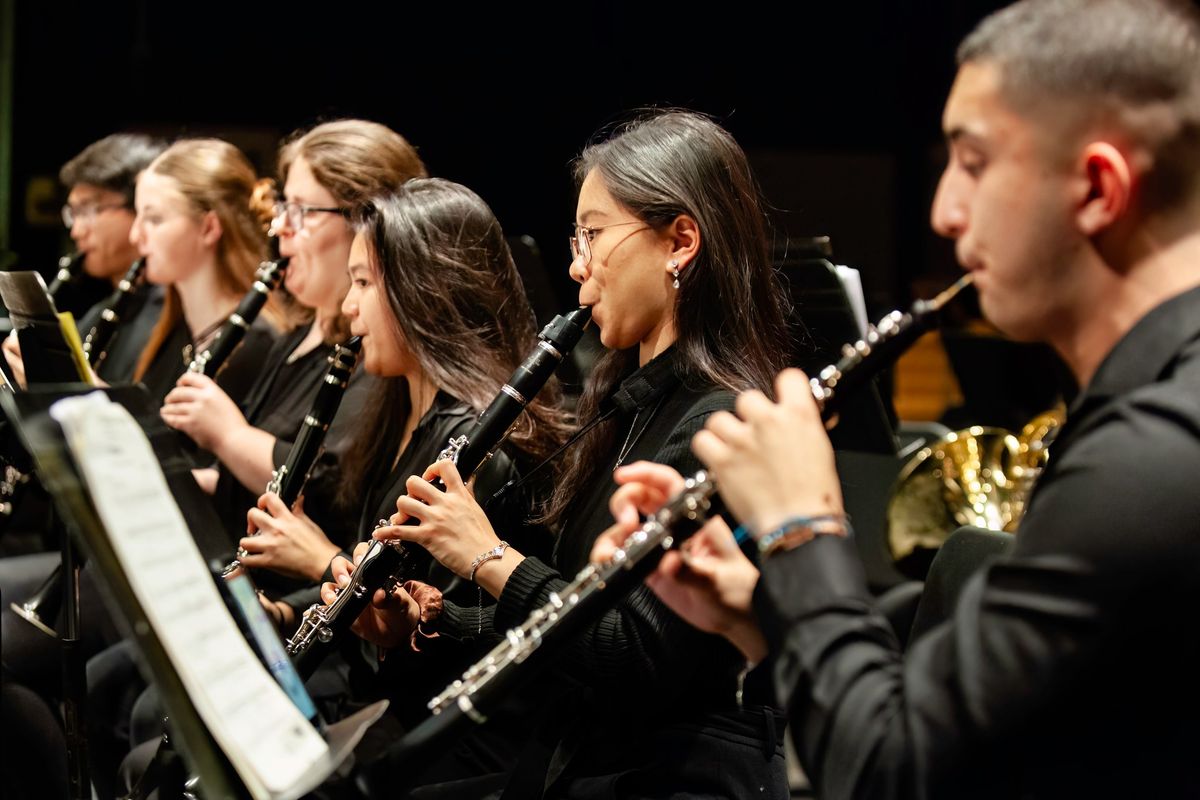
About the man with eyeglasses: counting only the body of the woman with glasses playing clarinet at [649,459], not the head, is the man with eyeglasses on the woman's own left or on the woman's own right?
on the woman's own right

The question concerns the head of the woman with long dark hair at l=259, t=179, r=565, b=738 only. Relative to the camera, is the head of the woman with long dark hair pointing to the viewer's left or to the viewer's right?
to the viewer's left

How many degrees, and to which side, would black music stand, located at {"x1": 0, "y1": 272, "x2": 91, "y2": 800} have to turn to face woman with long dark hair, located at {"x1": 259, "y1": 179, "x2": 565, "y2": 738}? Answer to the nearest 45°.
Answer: approximately 45° to its right

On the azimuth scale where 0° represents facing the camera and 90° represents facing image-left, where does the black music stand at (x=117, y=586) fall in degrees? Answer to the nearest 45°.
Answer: approximately 315°

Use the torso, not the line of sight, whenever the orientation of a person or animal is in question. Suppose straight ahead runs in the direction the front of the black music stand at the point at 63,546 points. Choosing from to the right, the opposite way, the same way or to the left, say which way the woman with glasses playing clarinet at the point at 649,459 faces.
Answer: the opposite way

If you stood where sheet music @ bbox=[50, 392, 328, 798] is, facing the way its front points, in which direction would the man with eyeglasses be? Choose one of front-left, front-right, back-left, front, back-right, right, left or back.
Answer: back-left

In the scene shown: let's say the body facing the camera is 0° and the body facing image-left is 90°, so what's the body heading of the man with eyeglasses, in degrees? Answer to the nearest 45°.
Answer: approximately 45°

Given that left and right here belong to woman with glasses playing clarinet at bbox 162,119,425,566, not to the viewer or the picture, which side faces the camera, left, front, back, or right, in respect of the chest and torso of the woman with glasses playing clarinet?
left

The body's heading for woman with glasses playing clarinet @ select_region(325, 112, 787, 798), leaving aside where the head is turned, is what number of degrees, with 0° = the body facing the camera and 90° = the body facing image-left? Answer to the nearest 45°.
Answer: approximately 90°
